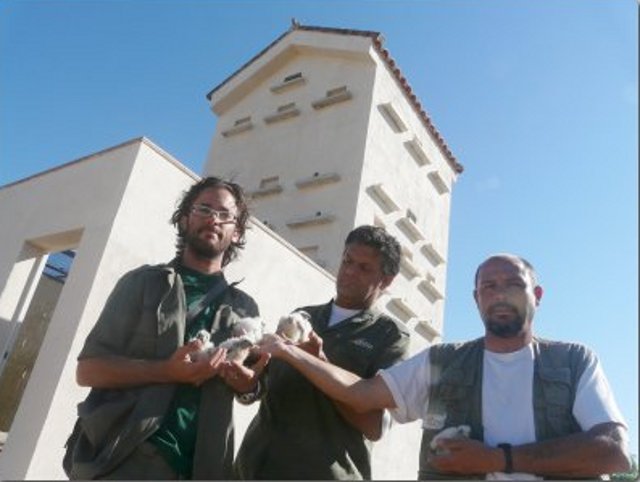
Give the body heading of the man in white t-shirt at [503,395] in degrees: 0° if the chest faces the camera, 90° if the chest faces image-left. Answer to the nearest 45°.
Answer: approximately 0°

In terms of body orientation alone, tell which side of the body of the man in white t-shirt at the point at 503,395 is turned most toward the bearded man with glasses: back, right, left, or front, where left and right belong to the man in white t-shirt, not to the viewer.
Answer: right

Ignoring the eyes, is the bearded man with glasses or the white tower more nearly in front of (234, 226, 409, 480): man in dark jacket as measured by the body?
the bearded man with glasses

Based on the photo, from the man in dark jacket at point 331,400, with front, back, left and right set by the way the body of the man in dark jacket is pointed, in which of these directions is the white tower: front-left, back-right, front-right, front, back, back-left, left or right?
back-right

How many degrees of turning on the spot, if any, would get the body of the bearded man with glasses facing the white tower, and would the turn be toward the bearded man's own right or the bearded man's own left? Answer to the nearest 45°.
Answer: approximately 135° to the bearded man's own left

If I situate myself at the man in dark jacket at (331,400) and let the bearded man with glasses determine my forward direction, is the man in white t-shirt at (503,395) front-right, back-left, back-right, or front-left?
back-left

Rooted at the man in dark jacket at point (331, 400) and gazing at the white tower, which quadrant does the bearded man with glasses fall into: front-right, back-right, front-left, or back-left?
back-left

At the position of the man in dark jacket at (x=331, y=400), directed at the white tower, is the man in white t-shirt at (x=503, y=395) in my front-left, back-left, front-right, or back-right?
back-right

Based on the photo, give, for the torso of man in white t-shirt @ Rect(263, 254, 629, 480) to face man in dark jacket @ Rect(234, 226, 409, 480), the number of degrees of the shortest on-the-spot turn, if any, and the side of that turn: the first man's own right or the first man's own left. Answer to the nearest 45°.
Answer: approximately 90° to the first man's own right

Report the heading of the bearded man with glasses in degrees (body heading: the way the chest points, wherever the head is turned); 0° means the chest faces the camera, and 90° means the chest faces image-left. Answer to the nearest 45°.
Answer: approximately 315°

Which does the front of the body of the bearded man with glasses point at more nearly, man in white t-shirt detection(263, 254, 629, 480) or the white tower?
the man in white t-shirt

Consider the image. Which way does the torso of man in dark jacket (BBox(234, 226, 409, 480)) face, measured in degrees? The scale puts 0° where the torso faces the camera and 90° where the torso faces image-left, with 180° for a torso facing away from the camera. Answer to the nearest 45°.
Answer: approximately 45°

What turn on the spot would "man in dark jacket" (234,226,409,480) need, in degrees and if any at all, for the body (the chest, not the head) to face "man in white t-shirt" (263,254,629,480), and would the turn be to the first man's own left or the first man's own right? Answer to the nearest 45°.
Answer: approximately 90° to the first man's own left
